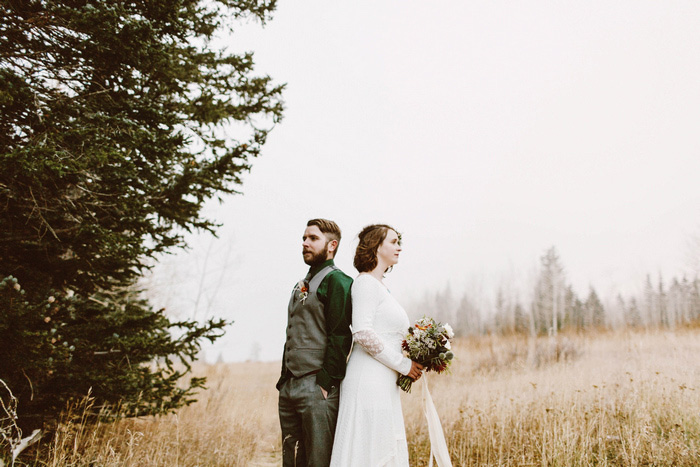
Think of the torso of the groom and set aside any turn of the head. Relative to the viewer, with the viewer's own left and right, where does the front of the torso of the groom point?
facing the viewer and to the left of the viewer

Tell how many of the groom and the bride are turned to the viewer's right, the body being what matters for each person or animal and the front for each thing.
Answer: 1

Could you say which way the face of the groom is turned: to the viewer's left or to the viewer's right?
to the viewer's left

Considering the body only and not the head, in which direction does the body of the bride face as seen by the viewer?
to the viewer's right

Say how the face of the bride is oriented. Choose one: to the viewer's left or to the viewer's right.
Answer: to the viewer's right

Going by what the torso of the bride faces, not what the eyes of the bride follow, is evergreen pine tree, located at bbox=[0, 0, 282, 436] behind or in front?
behind
